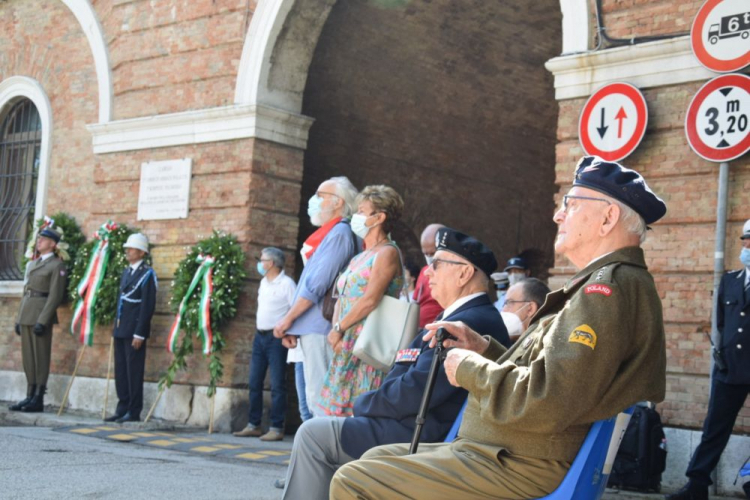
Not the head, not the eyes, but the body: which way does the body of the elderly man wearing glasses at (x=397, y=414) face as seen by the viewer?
to the viewer's left

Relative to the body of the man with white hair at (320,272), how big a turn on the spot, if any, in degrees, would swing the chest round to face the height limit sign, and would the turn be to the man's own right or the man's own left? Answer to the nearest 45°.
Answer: approximately 180°

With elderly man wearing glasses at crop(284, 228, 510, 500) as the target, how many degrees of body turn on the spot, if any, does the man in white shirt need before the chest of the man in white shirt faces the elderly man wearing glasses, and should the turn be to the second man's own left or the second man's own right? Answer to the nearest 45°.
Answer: approximately 45° to the second man's own left

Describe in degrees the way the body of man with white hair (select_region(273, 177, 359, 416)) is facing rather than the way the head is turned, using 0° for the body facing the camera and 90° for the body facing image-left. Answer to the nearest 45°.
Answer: approximately 90°

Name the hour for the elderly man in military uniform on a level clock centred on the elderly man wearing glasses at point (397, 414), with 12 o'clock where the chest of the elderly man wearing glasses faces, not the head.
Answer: The elderly man in military uniform is roughly at 8 o'clock from the elderly man wearing glasses.

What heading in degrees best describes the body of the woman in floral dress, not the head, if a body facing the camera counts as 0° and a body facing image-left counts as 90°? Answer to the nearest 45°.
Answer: approximately 90°

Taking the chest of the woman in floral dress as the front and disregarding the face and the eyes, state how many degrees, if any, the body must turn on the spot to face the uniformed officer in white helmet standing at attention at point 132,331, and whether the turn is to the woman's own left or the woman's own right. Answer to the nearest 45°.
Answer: approximately 45° to the woman's own right

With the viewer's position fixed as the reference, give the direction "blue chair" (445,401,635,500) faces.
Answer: facing to the left of the viewer

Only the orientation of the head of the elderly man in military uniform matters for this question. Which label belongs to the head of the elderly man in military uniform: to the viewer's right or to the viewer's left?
to the viewer's left

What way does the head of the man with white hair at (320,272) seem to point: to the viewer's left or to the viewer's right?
to the viewer's left

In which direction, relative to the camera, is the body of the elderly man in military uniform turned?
to the viewer's left

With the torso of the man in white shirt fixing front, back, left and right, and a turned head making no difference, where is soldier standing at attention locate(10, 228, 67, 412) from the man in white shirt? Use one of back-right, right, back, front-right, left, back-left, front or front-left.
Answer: right
